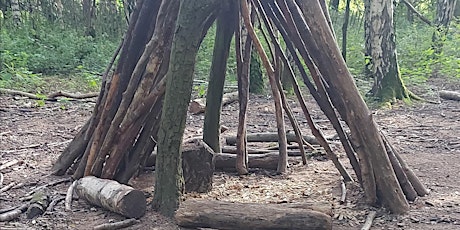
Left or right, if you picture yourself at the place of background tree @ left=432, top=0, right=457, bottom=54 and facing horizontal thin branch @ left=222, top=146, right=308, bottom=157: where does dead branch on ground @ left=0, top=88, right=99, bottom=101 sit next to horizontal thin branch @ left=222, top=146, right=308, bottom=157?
right

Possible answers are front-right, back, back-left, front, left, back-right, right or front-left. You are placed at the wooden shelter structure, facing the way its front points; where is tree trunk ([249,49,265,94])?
back

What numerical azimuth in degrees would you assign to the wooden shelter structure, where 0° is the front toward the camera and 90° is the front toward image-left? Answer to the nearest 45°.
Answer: approximately 0°

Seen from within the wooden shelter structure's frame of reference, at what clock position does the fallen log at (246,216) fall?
The fallen log is roughly at 11 o'clock from the wooden shelter structure.

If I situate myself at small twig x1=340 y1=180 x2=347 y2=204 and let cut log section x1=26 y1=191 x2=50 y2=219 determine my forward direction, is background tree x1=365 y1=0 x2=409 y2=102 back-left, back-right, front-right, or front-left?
back-right

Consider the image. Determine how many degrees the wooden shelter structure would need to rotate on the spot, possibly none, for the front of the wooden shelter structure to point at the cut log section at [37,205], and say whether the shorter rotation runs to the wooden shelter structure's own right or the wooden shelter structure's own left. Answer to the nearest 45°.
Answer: approximately 90° to the wooden shelter structure's own right

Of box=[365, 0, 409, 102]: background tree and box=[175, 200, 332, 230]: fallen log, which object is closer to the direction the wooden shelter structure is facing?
the fallen log

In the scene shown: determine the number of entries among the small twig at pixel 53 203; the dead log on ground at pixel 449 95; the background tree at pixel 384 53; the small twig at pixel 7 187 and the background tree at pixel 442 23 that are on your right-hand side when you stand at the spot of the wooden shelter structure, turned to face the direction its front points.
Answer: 2

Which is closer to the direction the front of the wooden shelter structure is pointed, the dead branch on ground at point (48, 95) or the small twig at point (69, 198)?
the small twig

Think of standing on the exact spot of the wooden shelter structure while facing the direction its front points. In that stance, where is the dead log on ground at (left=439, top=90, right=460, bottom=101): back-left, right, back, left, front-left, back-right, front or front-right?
back-left

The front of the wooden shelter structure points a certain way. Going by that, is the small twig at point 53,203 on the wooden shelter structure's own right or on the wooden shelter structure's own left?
on the wooden shelter structure's own right

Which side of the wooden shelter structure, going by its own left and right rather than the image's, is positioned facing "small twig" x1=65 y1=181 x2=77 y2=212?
right

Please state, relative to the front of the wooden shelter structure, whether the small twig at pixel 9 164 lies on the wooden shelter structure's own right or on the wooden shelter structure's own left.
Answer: on the wooden shelter structure's own right

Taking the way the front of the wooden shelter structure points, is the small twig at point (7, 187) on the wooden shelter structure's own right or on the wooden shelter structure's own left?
on the wooden shelter structure's own right

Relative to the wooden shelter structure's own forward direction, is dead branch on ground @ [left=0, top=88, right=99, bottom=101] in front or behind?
behind

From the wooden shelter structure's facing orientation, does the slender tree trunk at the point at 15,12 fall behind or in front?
behind
